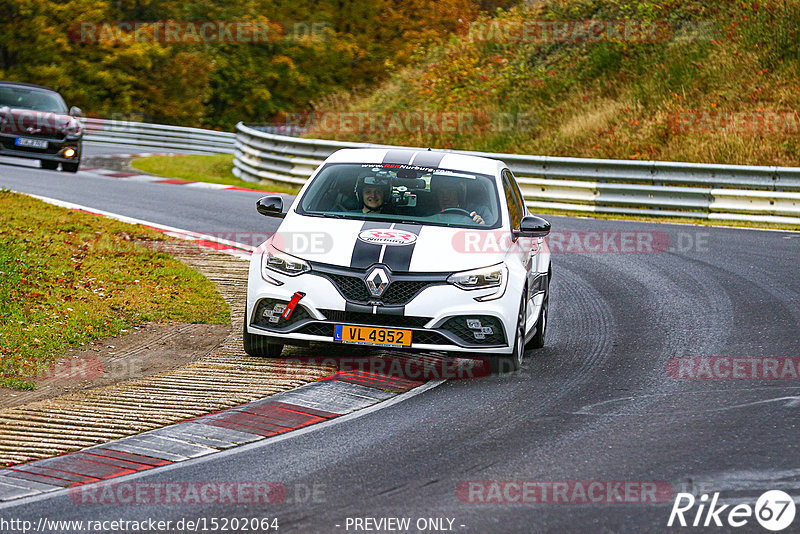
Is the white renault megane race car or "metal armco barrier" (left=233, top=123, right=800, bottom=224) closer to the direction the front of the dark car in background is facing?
the white renault megane race car

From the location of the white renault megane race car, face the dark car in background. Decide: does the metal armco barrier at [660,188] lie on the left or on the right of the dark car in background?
right

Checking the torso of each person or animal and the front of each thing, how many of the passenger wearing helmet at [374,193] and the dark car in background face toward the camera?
2

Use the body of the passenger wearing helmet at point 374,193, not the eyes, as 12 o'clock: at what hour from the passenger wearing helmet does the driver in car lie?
The driver in car is roughly at 9 o'clock from the passenger wearing helmet.

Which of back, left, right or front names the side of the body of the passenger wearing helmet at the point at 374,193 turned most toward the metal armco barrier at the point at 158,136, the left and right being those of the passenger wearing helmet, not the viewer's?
back

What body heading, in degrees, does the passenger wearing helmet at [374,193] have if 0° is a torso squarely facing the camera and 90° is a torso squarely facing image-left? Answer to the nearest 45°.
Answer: approximately 0°

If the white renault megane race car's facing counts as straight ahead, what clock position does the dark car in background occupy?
The dark car in background is roughly at 5 o'clock from the white renault megane race car.

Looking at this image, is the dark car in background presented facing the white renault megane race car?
yes

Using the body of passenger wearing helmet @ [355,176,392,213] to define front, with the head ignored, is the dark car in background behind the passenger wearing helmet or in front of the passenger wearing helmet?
behind

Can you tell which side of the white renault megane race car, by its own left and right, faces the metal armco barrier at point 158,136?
back
